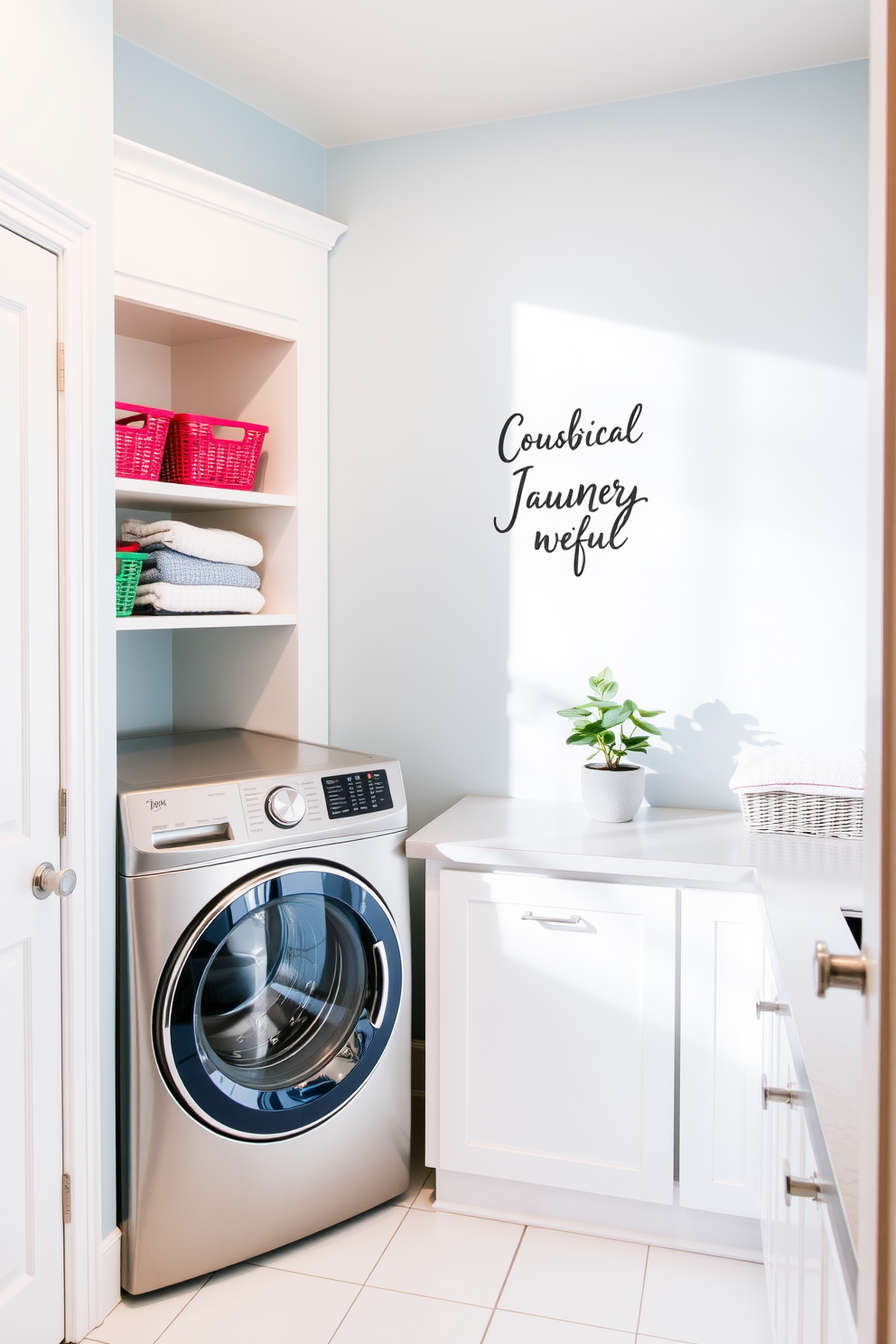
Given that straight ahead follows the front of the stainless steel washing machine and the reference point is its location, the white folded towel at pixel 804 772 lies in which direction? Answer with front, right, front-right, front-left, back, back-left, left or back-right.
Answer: front-left

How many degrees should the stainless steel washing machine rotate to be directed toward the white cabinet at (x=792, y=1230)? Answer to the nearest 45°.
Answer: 0° — it already faces it

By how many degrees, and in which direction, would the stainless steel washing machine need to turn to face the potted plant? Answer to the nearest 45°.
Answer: approximately 45° to its left

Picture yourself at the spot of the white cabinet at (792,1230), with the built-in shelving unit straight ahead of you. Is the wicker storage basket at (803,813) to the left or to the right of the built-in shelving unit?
right
